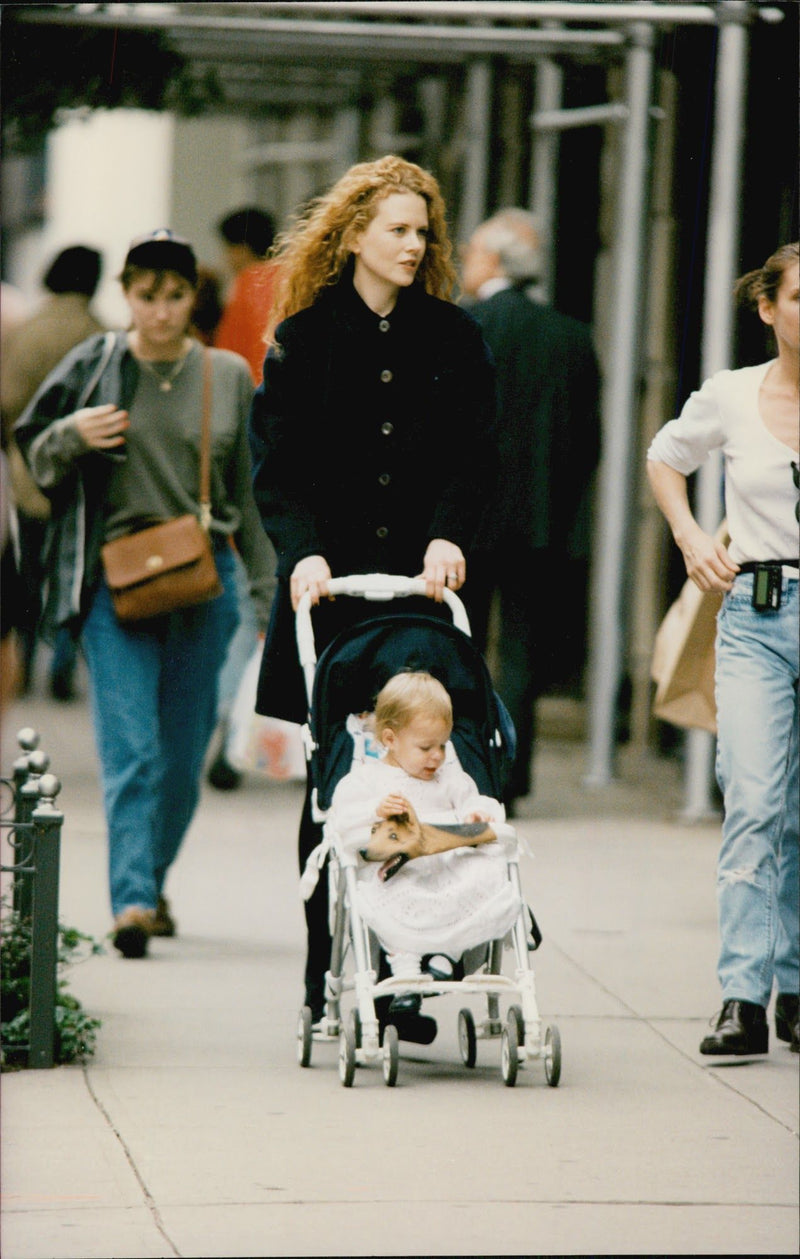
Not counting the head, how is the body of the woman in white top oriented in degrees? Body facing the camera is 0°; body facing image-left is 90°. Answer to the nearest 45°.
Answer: approximately 0°

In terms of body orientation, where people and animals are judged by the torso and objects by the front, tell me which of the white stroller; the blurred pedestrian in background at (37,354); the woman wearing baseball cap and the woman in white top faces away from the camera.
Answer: the blurred pedestrian in background

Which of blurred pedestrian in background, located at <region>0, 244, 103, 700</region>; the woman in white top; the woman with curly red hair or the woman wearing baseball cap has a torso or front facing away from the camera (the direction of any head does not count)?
the blurred pedestrian in background

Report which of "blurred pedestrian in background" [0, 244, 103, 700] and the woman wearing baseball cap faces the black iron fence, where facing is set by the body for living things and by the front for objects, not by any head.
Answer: the woman wearing baseball cap

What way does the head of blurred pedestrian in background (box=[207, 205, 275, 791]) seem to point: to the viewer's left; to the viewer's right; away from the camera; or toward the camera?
away from the camera

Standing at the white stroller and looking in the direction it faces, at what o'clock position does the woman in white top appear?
The woman in white top is roughly at 9 o'clock from the white stroller.

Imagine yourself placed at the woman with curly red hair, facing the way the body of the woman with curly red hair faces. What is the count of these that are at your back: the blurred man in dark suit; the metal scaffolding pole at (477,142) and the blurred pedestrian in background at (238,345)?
3

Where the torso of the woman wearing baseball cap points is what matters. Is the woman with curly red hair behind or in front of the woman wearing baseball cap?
in front

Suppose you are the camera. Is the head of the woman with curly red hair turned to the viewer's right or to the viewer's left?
to the viewer's right

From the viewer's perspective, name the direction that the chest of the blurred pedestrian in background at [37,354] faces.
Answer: away from the camera
